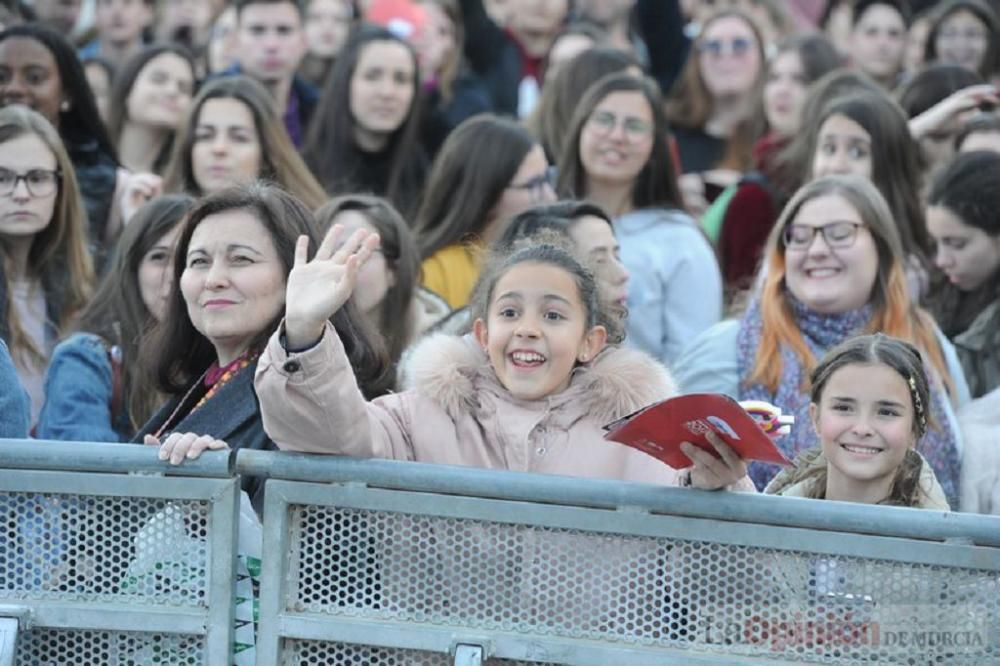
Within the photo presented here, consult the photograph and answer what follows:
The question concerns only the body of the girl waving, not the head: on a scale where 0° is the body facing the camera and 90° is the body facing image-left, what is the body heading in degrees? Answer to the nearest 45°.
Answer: approximately 0°

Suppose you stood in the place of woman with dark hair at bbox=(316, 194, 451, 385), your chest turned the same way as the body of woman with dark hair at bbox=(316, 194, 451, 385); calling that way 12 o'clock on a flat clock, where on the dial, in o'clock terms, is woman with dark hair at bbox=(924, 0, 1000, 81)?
woman with dark hair at bbox=(924, 0, 1000, 81) is roughly at 6 o'clock from woman with dark hair at bbox=(316, 194, 451, 385).

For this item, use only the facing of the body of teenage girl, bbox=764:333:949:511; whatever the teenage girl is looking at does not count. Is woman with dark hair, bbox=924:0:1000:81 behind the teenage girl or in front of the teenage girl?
behind

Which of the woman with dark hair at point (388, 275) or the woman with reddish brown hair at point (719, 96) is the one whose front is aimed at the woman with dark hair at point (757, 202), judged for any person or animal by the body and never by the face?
the woman with reddish brown hair at point (719, 96)

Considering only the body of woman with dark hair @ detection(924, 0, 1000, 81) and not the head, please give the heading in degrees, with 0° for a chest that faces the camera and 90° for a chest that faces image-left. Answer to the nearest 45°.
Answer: approximately 0°
